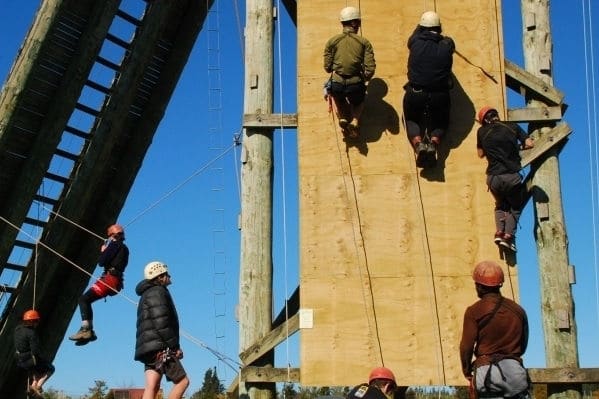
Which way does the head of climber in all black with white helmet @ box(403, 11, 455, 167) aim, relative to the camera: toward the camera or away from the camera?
away from the camera

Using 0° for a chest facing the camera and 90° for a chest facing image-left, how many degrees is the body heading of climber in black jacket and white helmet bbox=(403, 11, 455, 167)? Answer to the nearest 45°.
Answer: approximately 180°

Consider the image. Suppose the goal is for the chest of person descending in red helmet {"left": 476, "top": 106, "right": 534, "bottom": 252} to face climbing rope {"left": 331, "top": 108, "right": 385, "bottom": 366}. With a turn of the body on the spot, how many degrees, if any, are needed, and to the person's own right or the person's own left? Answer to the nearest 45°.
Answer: approximately 90° to the person's own left

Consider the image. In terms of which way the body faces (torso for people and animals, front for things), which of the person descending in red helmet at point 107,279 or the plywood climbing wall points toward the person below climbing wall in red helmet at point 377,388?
the plywood climbing wall

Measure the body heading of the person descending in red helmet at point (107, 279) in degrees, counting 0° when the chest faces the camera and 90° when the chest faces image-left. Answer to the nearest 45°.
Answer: approximately 90°

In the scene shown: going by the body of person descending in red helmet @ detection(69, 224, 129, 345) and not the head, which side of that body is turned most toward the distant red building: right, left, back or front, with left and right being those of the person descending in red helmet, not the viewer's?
right

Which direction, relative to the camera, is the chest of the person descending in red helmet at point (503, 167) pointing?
away from the camera

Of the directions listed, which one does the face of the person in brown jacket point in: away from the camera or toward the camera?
away from the camera

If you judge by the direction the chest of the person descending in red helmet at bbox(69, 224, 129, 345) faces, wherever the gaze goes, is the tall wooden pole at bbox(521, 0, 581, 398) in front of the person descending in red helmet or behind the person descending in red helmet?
behind

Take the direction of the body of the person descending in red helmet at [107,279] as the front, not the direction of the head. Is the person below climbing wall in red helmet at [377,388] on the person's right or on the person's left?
on the person's left
